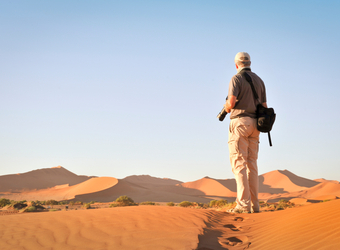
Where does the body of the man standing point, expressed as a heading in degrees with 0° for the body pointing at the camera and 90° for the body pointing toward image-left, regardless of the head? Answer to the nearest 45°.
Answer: approximately 135°

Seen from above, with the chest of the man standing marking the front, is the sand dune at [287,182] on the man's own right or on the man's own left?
on the man's own right

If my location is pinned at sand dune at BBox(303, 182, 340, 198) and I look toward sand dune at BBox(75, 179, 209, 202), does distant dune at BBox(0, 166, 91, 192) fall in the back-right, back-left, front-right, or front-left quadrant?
front-right

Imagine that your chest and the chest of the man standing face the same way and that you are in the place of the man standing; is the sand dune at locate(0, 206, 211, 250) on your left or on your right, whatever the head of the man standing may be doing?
on your left

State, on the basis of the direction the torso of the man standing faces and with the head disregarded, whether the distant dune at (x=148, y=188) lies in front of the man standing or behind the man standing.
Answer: in front

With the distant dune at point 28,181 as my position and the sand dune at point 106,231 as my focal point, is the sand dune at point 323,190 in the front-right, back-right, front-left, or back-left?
front-left

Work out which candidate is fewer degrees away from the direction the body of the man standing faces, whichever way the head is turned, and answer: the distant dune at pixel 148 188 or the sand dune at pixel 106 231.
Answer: the distant dune

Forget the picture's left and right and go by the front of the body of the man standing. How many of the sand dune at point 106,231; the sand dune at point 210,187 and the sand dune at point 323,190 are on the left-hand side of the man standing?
1

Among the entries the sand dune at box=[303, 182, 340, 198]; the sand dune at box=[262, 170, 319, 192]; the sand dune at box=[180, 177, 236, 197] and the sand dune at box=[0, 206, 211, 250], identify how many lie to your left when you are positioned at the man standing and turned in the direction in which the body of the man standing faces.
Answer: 1

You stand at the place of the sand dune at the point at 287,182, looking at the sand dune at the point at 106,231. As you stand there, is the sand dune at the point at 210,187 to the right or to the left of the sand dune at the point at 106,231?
right

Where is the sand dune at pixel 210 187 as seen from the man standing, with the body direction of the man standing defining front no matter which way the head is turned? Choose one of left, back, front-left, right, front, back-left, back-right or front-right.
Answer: front-right

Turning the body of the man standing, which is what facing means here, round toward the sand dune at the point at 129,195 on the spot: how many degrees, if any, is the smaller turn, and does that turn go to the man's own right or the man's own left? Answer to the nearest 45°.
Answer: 0° — they already face it

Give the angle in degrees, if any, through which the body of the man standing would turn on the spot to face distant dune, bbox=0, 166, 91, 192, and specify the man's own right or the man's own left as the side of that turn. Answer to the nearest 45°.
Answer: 0° — they already face it

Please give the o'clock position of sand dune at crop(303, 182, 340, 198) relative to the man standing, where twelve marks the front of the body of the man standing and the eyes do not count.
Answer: The sand dune is roughly at 2 o'clock from the man standing.
